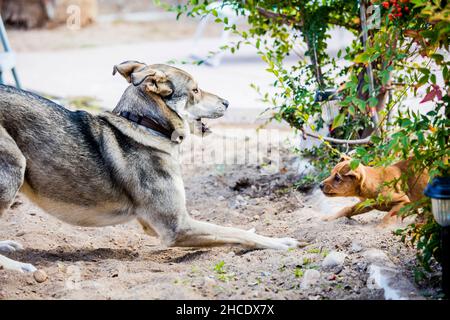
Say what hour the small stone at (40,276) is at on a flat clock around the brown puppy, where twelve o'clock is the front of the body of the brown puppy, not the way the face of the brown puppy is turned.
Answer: The small stone is roughly at 11 o'clock from the brown puppy.

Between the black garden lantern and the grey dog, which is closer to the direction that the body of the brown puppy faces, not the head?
the grey dog

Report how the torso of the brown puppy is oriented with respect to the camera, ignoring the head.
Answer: to the viewer's left

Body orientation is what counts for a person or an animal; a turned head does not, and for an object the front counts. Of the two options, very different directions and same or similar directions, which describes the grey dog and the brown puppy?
very different directions

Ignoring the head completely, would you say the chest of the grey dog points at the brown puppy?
yes

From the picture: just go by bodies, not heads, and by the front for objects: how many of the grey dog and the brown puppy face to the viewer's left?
1

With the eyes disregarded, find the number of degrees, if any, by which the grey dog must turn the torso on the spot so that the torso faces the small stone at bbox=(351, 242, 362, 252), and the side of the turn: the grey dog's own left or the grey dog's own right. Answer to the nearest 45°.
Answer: approximately 45° to the grey dog's own right

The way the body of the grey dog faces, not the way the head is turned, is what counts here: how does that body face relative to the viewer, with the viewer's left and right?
facing to the right of the viewer

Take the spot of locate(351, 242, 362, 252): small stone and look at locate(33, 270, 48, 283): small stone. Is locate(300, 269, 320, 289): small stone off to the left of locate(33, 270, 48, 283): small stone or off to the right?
left

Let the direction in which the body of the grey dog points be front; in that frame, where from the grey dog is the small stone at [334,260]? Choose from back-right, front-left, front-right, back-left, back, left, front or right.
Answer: front-right

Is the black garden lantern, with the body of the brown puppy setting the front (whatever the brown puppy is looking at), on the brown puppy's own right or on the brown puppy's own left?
on the brown puppy's own left

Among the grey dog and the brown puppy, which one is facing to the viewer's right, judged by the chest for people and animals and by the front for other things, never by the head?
the grey dog

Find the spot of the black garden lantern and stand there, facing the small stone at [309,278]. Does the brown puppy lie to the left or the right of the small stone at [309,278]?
right

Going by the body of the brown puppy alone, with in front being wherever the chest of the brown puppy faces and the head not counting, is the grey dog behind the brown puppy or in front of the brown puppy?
in front

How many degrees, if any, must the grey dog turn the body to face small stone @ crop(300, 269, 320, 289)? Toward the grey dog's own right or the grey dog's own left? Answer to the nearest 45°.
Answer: approximately 45° to the grey dog's own right
